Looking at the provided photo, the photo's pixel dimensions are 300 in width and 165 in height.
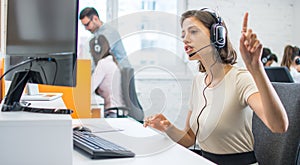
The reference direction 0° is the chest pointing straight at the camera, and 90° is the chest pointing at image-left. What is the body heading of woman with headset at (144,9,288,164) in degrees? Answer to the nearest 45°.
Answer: approximately 45°

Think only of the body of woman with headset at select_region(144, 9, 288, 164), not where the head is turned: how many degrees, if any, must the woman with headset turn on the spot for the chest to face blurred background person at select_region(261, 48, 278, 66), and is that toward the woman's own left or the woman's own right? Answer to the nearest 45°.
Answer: approximately 135° to the woman's own right

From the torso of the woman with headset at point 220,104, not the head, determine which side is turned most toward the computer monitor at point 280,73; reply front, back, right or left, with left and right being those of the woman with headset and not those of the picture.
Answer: back

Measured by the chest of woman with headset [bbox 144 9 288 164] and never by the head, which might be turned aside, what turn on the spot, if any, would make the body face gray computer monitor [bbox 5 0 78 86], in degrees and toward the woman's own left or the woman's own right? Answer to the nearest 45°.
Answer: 0° — they already face it

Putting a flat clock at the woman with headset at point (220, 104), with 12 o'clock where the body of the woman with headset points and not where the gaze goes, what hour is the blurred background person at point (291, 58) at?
The blurred background person is roughly at 5 o'clock from the woman with headset.

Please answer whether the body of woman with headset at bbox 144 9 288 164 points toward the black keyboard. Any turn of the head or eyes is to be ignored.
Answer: yes

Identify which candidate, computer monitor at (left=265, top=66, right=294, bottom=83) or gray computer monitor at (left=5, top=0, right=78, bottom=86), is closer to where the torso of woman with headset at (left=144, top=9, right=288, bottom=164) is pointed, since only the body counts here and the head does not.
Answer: the gray computer monitor

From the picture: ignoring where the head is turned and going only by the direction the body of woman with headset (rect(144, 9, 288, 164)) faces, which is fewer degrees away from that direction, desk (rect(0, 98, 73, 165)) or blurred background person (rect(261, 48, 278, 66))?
the desk

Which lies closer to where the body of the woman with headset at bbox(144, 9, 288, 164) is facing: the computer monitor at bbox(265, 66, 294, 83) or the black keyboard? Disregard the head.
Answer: the black keyboard

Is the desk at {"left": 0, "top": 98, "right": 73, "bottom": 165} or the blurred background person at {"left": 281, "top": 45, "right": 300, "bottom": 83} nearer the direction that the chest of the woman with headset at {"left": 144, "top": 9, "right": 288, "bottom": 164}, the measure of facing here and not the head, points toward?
the desk
